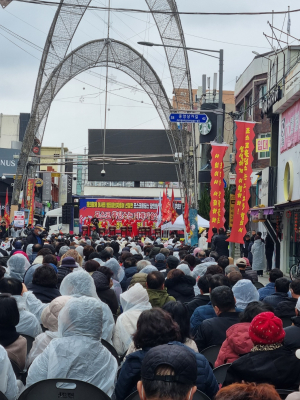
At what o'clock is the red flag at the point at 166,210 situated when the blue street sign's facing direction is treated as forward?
The red flag is roughly at 6 o'clock from the blue street sign.

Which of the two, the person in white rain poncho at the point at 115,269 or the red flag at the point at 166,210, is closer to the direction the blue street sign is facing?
the person in white rain poncho

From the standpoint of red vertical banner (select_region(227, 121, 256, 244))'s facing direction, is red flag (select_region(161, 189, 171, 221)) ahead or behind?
behind

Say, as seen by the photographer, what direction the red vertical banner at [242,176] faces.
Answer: facing the viewer

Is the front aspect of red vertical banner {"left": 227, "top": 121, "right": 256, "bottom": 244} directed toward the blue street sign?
no

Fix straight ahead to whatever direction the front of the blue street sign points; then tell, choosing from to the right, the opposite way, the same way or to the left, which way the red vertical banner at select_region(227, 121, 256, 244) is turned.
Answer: the same way

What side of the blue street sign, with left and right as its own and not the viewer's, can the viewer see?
front

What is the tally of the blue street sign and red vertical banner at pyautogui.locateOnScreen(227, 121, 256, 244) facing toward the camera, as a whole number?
2

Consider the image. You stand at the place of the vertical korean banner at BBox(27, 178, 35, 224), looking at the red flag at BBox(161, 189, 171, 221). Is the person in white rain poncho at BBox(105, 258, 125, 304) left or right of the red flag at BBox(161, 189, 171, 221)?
right

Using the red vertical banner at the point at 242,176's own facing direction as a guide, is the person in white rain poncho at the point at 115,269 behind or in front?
in front

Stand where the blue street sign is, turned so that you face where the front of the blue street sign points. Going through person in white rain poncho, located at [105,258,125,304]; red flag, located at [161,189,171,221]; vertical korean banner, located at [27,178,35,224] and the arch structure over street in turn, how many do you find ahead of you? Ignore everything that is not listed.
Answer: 1

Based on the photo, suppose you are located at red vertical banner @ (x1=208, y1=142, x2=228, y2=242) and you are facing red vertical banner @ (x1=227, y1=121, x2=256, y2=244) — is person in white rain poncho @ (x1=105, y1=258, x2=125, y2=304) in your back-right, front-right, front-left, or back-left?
front-right

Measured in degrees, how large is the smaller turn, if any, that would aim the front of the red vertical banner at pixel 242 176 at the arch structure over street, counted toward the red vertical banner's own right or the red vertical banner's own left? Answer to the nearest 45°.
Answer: approximately 135° to the red vertical banner's own right

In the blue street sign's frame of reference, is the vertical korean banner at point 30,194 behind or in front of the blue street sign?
behind

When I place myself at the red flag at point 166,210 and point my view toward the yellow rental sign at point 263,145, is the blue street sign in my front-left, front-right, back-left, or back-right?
front-right
